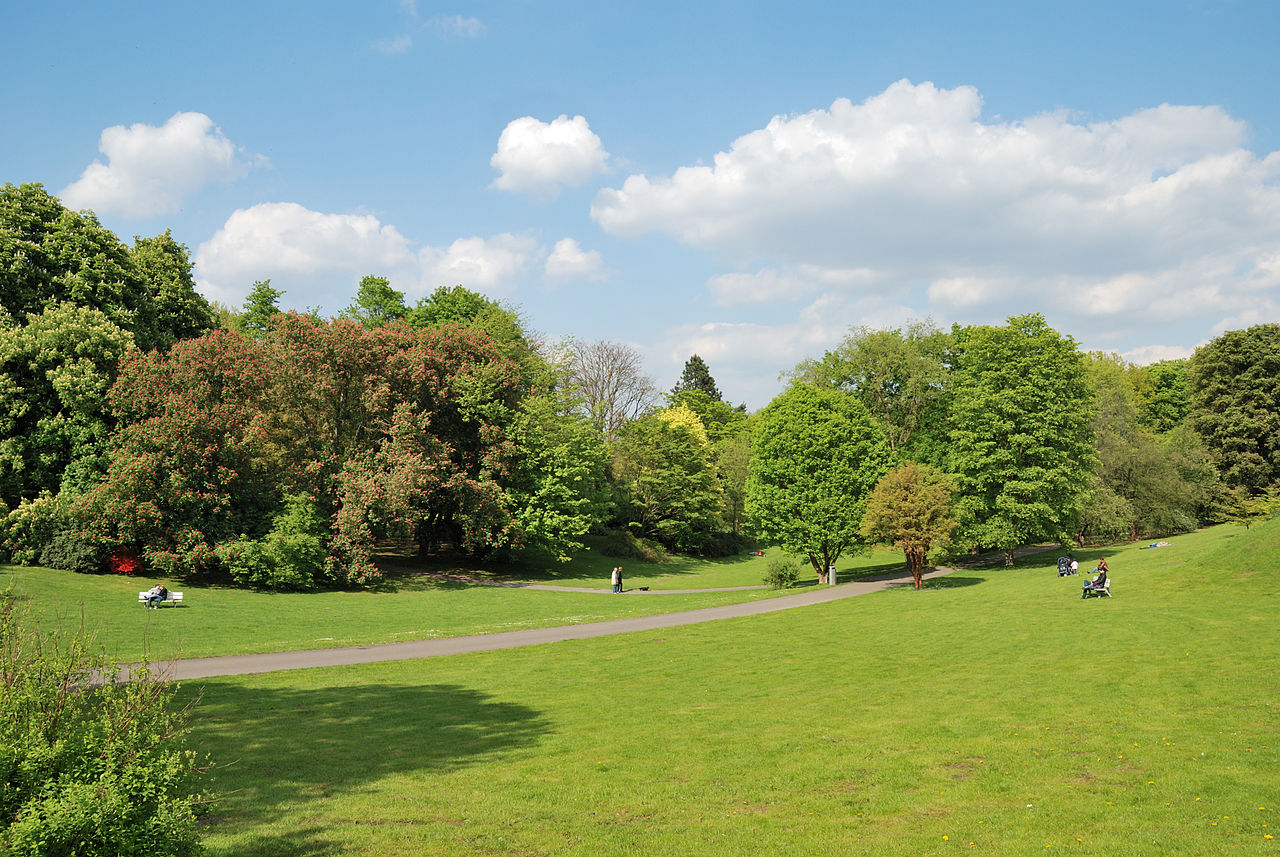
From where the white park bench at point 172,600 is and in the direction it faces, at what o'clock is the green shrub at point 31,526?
The green shrub is roughly at 5 o'clock from the white park bench.

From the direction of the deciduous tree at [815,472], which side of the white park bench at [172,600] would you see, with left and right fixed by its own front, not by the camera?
left

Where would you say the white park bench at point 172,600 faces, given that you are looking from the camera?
facing the viewer

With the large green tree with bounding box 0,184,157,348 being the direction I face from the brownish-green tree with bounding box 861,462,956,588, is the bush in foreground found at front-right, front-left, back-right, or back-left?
front-left

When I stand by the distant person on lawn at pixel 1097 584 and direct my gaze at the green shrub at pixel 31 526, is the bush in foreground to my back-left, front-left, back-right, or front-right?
front-left

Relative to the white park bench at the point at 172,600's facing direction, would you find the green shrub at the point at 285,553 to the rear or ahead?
to the rear

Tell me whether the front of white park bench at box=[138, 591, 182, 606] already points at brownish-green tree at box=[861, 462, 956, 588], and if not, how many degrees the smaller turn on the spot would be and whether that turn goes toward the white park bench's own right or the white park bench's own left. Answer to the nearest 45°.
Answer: approximately 90° to the white park bench's own left

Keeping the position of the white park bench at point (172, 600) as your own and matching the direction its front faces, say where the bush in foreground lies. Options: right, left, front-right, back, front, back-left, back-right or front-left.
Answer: front

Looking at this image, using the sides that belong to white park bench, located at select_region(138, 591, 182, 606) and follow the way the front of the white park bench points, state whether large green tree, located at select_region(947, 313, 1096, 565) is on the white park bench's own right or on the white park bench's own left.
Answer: on the white park bench's own left

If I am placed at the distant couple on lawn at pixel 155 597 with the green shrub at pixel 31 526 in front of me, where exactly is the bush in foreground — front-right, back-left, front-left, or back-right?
back-left
